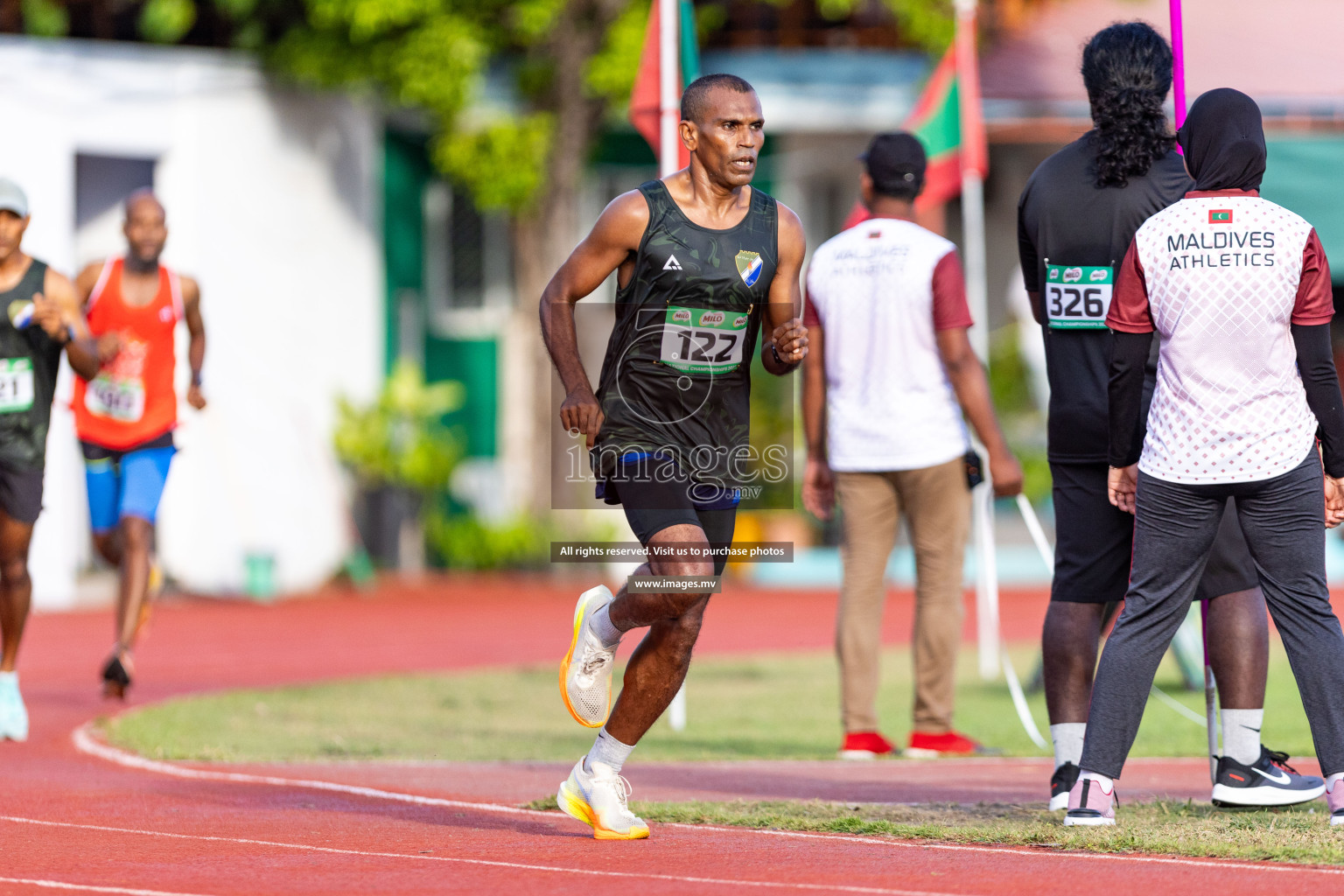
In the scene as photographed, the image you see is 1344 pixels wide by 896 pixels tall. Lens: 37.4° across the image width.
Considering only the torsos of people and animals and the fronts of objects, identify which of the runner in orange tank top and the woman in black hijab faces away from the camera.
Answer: the woman in black hijab

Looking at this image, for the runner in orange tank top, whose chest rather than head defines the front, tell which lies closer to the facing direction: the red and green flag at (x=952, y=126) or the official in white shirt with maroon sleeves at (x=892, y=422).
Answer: the official in white shirt with maroon sleeves

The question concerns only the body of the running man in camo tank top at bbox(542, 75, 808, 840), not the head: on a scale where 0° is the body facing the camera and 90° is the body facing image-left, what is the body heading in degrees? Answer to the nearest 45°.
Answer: approximately 315°

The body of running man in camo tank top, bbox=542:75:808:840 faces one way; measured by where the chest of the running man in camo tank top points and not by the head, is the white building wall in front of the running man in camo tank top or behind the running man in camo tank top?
behind

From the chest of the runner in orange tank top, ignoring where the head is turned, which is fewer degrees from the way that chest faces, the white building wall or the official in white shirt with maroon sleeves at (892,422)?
the official in white shirt with maroon sleeves

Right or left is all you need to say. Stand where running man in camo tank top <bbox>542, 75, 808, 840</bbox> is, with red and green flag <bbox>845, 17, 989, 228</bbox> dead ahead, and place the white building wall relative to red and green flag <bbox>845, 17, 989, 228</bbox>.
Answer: left

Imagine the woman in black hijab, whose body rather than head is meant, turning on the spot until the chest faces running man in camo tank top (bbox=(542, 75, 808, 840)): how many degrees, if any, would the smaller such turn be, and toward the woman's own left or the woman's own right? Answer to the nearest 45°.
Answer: approximately 90° to the woman's own left

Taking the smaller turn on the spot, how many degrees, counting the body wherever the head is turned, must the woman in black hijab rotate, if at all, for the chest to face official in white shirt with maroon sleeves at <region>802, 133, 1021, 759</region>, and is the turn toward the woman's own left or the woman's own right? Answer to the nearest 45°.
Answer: approximately 45° to the woman's own left

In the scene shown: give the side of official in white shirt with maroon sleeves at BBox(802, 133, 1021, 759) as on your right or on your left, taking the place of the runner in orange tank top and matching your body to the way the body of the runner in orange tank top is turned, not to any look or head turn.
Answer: on your left

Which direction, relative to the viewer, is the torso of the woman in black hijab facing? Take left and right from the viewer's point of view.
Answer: facing away from the viewer
